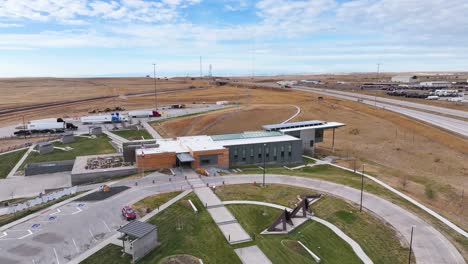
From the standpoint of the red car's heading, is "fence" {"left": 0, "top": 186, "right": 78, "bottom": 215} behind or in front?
behind

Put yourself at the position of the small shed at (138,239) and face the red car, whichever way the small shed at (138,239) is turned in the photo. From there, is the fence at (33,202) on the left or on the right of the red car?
left
